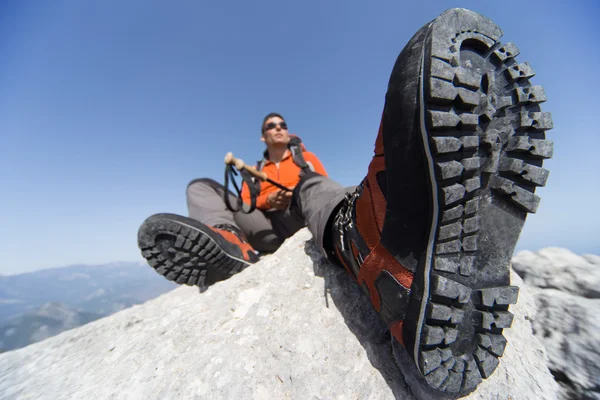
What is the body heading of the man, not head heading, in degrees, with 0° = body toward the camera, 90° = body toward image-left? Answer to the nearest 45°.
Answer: approximately 0°
